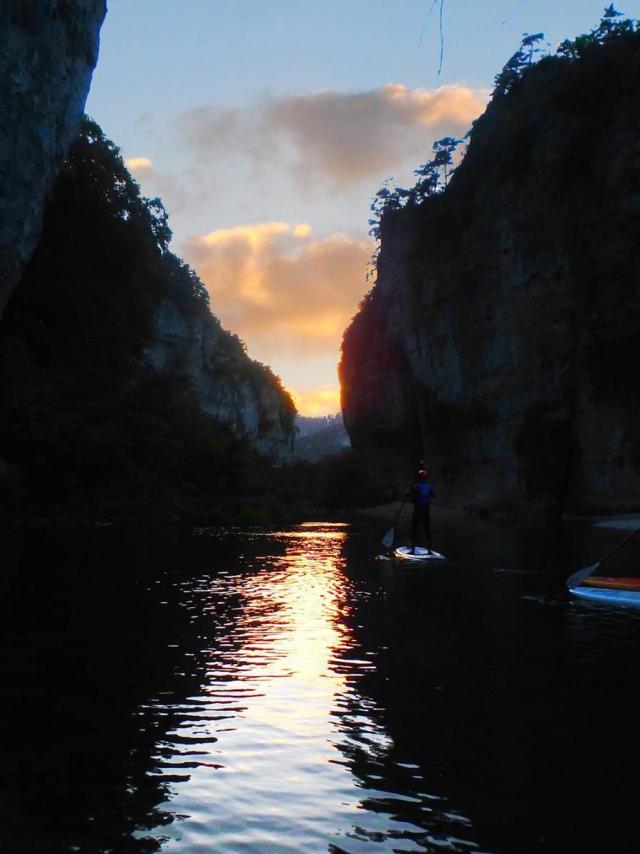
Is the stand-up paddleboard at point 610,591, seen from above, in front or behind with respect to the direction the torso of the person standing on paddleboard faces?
behind

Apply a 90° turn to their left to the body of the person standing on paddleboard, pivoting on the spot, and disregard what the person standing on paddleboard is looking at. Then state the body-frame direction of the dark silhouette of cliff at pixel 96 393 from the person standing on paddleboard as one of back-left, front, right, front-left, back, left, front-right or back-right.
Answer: front-right

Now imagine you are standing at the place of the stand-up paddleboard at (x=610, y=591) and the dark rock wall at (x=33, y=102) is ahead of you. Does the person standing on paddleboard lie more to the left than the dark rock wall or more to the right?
right

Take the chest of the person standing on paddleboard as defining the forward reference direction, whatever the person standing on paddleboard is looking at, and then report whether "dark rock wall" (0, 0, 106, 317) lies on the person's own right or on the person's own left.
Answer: on the person's own left

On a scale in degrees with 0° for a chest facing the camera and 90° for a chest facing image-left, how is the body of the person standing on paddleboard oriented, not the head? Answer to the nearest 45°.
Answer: approximately 180°
